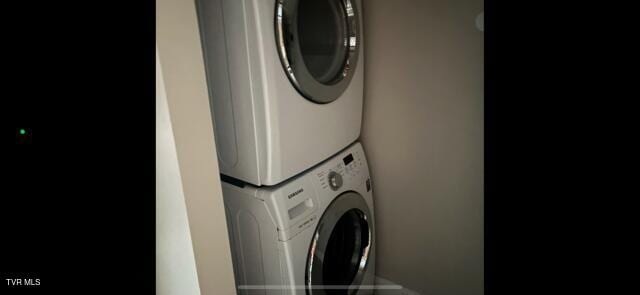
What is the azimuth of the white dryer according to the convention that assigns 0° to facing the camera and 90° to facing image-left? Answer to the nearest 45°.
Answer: approximately 315°

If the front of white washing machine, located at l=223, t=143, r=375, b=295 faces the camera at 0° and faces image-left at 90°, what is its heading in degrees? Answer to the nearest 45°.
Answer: approximately 315°
